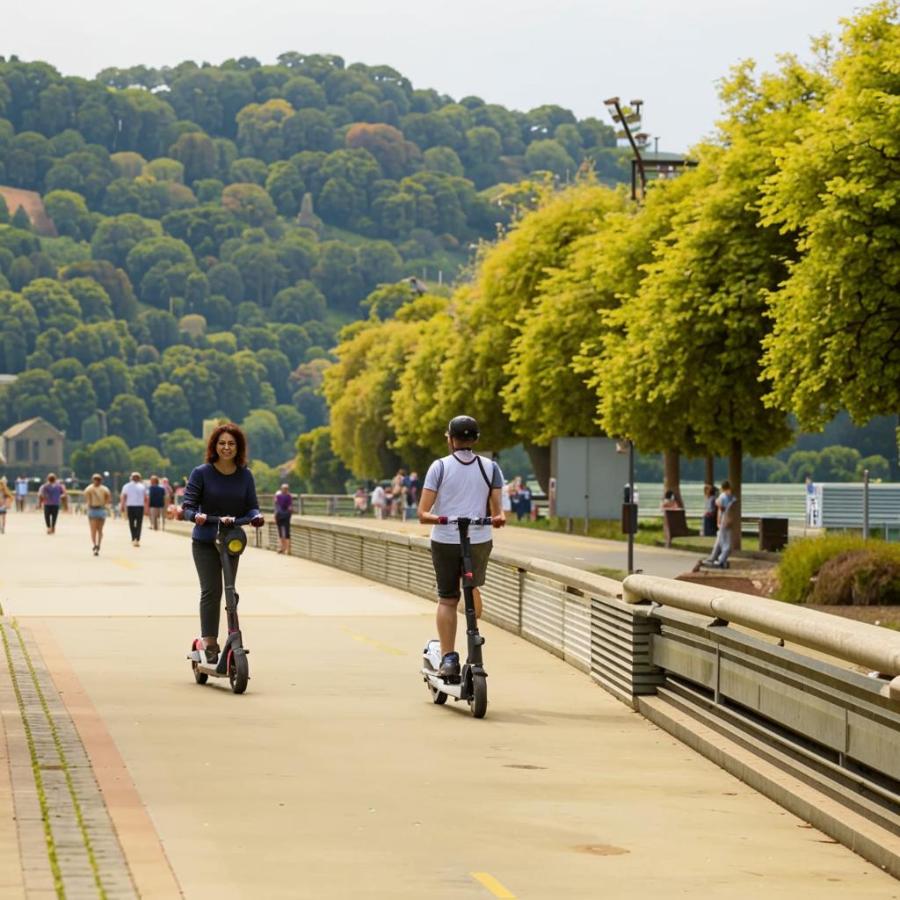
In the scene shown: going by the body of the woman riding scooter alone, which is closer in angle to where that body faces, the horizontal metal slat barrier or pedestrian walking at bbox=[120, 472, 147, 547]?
the horizontal metal slat barrier

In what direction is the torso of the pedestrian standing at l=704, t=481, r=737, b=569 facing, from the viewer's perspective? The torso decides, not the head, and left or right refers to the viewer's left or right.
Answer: facing to the left of the viewer

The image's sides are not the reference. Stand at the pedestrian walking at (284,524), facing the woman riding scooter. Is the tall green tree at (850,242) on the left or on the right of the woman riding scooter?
left

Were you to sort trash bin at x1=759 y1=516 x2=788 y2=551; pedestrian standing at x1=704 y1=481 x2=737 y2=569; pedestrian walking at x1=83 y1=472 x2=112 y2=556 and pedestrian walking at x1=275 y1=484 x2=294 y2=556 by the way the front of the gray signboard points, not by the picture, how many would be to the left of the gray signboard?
2
